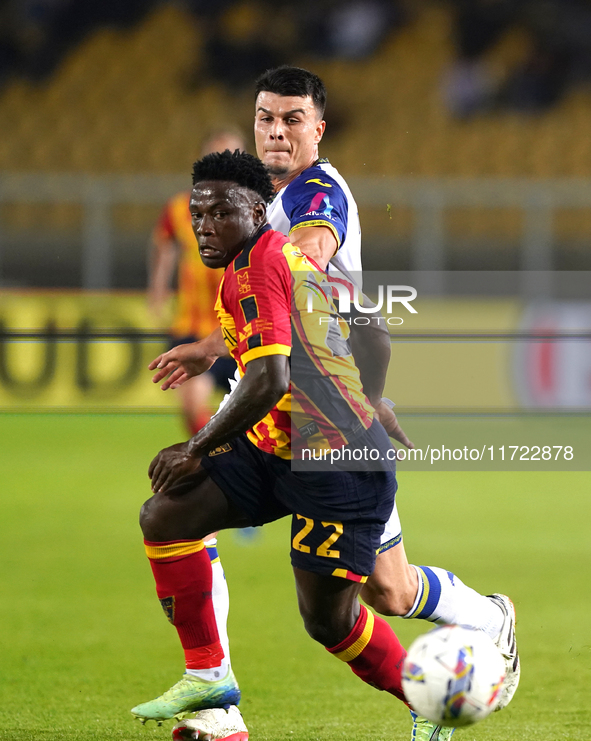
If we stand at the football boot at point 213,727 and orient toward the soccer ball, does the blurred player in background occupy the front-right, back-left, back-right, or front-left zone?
back-left

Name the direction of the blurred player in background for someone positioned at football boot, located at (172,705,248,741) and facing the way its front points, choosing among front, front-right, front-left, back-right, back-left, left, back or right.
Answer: back-right

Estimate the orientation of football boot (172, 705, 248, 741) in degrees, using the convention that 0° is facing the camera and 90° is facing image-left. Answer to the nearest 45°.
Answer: approximately 45°
